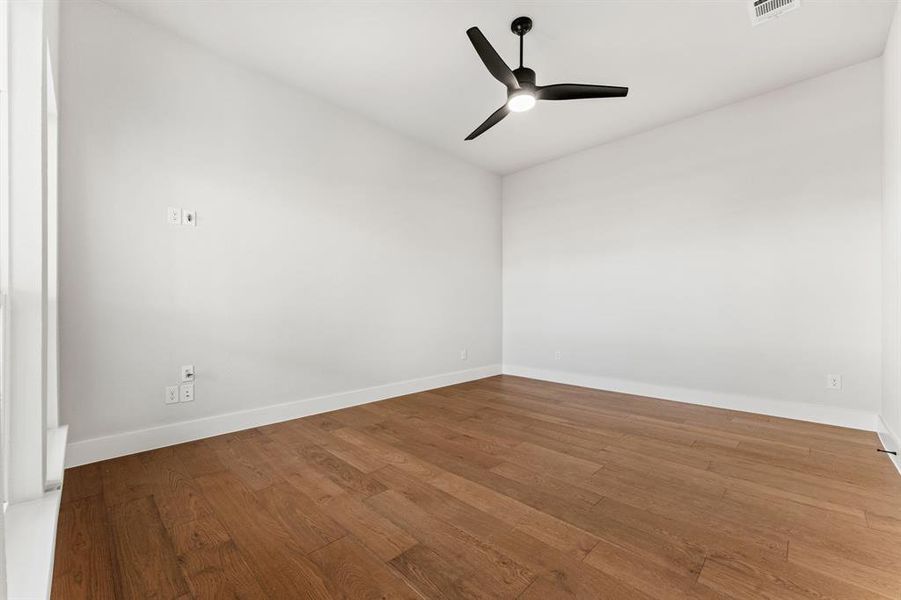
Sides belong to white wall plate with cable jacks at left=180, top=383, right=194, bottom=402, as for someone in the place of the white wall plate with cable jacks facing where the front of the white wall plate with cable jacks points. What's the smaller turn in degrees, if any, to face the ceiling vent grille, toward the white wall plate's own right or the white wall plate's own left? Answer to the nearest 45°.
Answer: approximately 45° to the white wall plate's own left

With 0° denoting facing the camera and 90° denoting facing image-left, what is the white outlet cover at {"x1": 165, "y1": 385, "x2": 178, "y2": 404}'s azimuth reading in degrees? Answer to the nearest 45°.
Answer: approximately 0°

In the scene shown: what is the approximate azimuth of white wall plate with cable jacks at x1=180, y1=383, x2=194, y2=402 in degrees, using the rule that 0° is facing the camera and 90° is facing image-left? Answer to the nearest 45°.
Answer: approximately 0°

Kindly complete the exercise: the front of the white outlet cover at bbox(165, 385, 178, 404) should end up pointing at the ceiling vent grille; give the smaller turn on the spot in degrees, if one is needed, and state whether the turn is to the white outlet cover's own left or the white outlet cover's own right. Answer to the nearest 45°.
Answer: approximately 45° to the white outlet cover's own left
